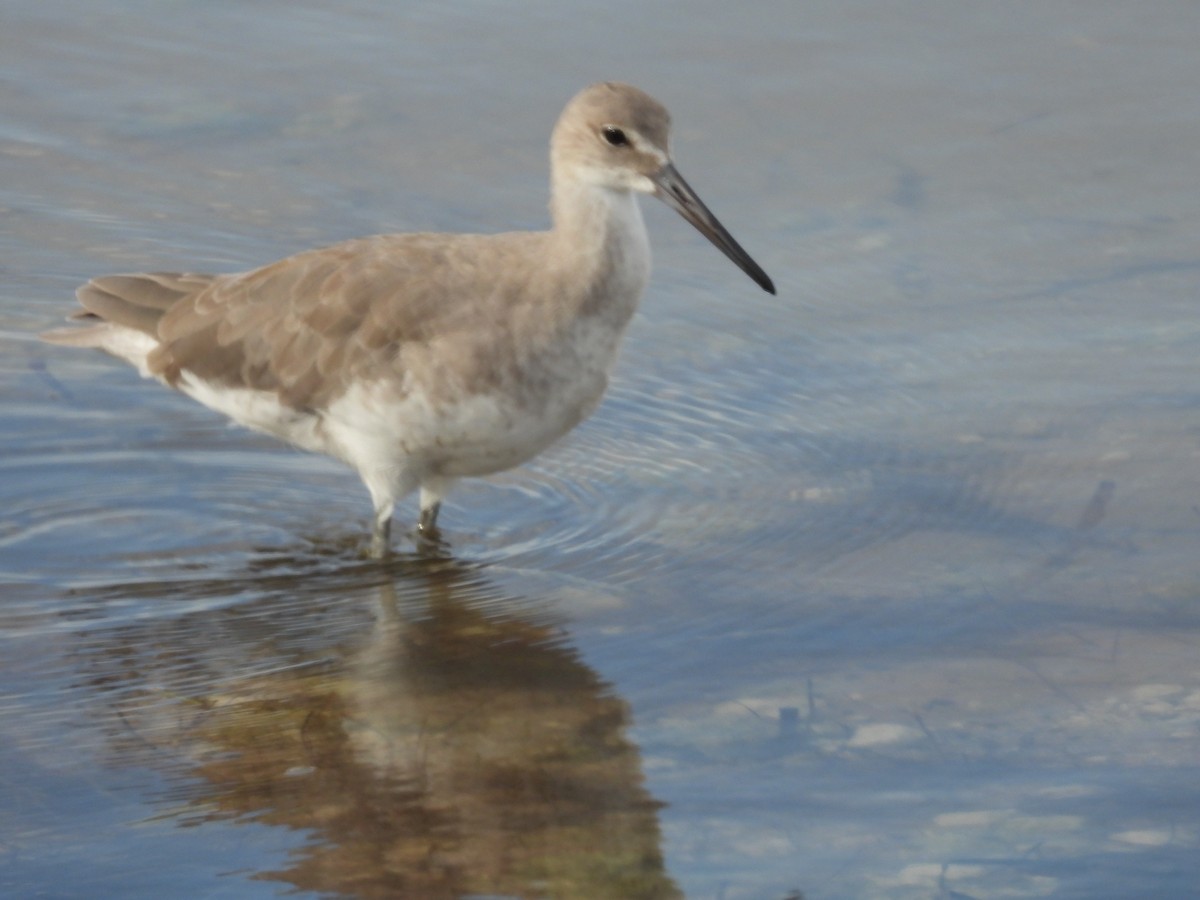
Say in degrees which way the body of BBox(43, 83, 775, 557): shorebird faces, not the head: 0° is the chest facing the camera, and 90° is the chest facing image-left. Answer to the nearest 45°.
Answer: approximately 270°
